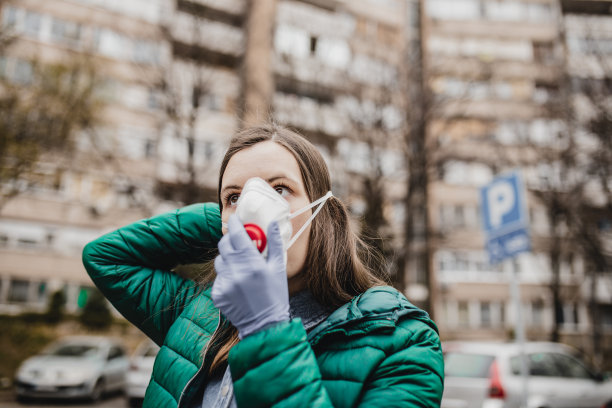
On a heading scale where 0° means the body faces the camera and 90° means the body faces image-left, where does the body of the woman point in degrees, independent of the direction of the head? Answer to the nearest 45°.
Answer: approximately 45°

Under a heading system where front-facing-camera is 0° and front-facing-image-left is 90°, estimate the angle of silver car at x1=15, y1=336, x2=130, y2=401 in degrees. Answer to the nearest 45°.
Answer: approximately 45°

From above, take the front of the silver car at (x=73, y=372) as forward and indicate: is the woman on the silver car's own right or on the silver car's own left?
on the silver car's own left

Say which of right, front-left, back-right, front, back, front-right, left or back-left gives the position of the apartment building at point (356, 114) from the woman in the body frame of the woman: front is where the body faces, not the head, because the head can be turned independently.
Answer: back-right

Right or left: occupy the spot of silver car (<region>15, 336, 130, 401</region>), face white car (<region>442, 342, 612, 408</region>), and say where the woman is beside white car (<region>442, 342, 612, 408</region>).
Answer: right

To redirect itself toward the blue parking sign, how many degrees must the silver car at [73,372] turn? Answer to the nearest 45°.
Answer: approximately 90° to its left

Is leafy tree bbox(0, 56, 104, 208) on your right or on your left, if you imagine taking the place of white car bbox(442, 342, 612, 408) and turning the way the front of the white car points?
on your left

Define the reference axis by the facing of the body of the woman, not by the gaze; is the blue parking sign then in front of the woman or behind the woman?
behind

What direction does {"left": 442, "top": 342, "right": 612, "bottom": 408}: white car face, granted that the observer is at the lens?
facing away from the viewer and to the right of the viewer
